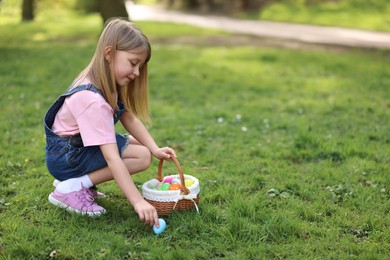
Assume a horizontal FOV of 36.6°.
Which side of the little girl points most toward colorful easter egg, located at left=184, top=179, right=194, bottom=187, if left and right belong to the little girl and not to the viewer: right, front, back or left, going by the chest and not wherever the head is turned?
front

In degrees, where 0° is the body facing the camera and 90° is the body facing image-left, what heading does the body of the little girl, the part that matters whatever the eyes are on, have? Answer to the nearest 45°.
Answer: approximately 270°

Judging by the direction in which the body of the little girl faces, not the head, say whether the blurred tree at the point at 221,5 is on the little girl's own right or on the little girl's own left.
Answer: on the little girl's own left

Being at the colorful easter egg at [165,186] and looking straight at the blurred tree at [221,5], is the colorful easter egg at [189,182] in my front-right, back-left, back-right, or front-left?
front-right
